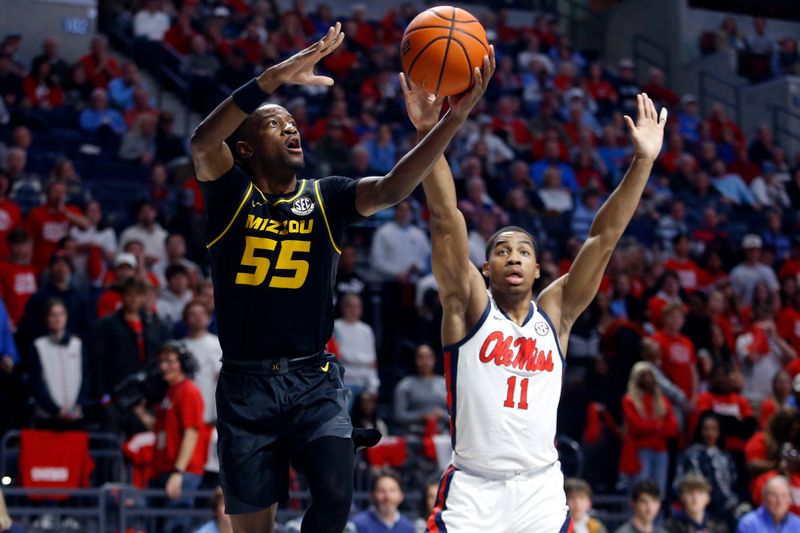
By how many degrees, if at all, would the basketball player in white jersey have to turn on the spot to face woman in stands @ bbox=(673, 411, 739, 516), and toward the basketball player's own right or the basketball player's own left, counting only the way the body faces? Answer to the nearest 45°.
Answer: approximately 180°

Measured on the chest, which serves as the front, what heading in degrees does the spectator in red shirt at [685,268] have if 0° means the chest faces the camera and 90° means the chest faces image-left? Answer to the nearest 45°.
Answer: approximately 0°

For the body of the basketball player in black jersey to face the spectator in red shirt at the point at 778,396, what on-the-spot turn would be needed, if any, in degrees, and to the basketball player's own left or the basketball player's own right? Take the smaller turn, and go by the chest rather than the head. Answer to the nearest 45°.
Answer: approximately 135° to the basketball player's own left

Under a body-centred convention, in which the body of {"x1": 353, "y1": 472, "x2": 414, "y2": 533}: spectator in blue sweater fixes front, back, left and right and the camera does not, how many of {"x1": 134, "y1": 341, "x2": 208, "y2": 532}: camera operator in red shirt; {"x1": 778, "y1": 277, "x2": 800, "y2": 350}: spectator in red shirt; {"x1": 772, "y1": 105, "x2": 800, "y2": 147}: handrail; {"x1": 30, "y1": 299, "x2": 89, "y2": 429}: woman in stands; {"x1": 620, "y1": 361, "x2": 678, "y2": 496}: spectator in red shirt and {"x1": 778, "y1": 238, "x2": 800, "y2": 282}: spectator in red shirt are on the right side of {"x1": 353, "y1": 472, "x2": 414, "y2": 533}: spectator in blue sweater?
2

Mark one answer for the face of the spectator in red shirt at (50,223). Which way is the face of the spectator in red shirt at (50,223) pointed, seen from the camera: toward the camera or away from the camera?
toward the camera

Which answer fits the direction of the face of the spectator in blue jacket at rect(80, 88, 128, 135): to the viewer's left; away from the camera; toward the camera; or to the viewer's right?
toward the camera

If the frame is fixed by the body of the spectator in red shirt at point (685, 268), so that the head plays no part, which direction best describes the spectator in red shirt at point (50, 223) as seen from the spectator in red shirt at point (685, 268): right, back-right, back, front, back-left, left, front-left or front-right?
front-right

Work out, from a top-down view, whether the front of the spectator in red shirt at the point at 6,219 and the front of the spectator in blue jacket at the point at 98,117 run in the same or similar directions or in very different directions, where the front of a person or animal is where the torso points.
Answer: same or similar directions

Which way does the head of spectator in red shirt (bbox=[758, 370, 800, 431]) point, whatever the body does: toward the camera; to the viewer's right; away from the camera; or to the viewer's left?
toward the camera

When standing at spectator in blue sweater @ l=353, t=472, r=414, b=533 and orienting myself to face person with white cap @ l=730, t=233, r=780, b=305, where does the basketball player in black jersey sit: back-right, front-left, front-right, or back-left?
back-right

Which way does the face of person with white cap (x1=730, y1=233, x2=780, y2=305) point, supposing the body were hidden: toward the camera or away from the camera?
toward the camera

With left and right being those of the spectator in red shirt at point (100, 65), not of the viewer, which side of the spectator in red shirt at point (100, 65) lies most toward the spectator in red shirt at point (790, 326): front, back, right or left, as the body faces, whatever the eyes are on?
left

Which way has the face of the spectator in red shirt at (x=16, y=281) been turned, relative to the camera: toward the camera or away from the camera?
toward the camera

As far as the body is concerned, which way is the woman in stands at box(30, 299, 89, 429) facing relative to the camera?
toward the camera

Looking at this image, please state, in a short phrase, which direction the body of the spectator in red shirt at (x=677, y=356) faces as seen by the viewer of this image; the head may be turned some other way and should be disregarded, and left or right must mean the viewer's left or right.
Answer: facing the viewer

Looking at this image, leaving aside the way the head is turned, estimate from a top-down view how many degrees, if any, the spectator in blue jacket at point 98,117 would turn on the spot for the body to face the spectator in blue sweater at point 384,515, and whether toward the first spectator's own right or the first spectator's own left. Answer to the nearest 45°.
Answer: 0° — they already face them

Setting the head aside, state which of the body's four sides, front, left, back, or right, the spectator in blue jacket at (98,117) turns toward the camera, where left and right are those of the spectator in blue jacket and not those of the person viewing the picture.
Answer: front
